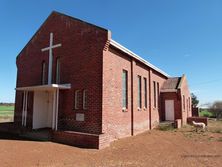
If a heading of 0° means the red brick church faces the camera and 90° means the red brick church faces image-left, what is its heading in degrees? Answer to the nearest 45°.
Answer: approximately 45°

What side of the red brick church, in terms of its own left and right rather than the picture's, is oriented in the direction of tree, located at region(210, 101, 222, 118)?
back
